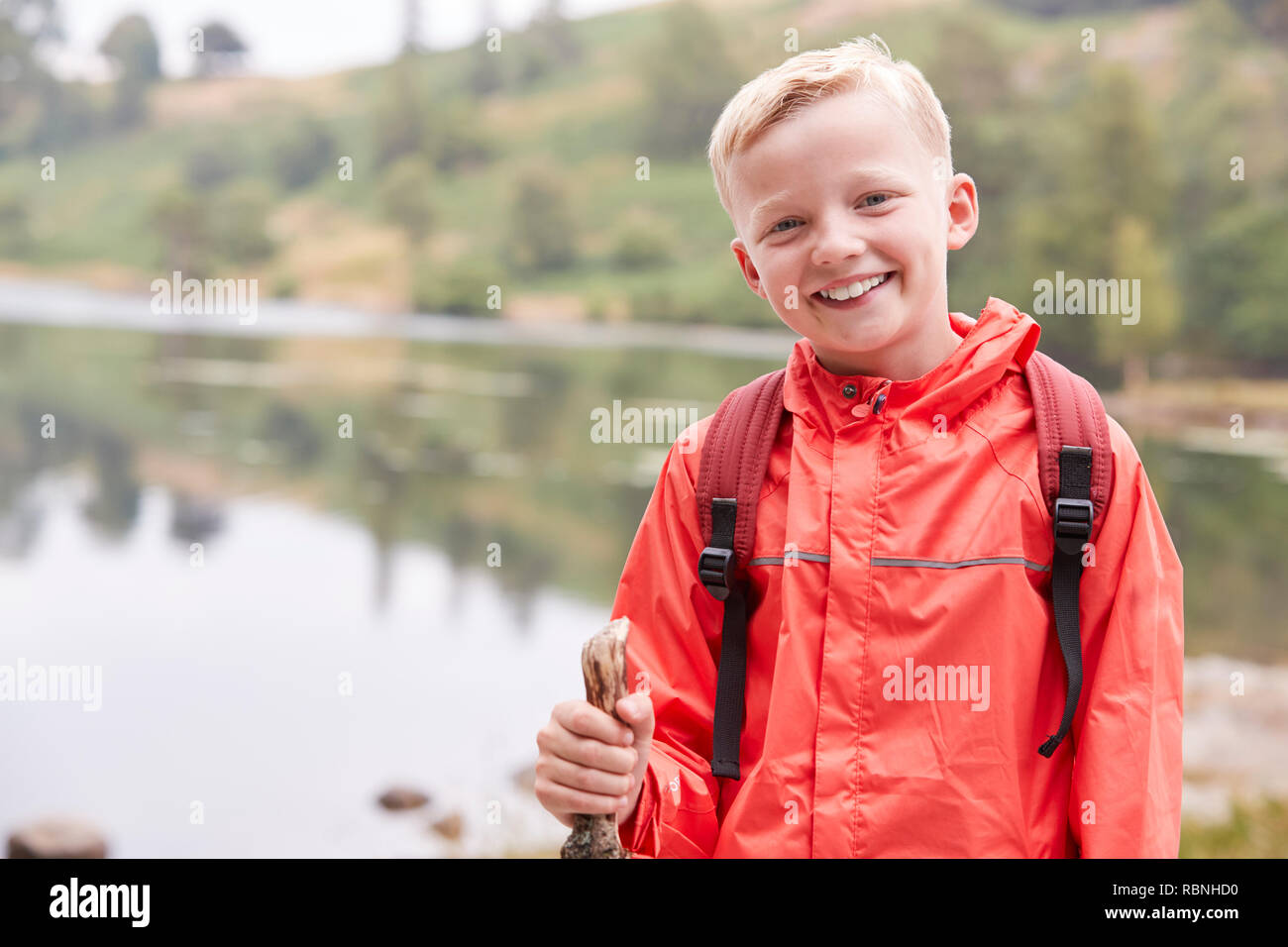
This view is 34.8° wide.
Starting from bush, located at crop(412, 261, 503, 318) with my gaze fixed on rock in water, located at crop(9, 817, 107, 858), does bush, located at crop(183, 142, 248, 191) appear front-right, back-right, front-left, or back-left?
back-right

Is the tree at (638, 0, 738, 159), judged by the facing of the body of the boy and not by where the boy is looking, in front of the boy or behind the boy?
behind

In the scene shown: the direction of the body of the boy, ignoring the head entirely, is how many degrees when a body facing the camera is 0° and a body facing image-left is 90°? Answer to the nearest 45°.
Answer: approximately 0°

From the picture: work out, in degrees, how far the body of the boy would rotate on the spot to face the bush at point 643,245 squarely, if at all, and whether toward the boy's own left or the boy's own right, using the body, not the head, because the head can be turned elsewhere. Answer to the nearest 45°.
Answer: approximately 180°

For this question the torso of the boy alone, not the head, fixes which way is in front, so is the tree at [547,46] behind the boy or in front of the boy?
behind

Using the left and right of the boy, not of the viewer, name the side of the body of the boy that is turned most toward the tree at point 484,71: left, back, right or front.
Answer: back

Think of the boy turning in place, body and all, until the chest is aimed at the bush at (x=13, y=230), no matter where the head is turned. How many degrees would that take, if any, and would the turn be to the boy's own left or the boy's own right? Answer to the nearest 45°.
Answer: approximately 135° to the boy's own right

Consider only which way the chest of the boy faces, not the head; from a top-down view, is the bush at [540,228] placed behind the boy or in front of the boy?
behind

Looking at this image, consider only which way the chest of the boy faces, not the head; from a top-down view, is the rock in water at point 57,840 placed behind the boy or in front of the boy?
behind

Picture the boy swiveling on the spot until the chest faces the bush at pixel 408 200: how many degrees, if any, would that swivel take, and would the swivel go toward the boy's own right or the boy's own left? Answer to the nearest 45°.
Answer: approximately 180°
